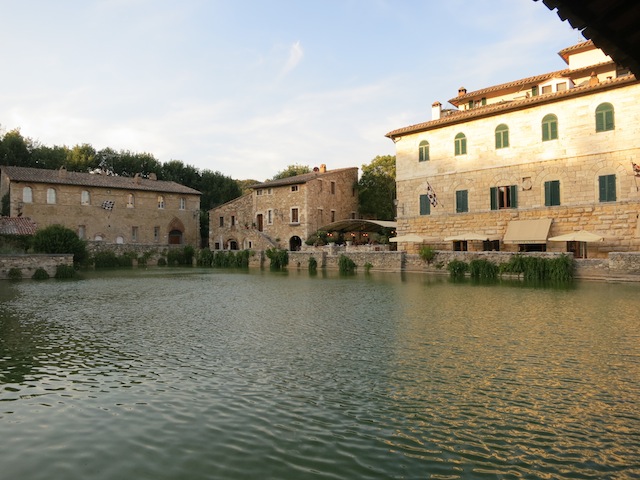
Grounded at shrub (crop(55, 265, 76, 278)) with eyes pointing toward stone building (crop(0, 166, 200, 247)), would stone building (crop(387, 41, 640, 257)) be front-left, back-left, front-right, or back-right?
back-right

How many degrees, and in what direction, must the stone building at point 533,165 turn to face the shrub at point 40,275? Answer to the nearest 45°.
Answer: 0° — it already faces it

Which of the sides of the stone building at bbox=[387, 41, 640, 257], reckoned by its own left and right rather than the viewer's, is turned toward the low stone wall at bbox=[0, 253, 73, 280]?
front

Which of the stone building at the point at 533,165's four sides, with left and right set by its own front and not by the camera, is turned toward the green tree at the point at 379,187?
right

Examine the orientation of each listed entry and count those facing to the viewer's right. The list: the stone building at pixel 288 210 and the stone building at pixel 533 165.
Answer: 0

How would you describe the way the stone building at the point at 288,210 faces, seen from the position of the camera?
facing the viewer and to the left of the viewer

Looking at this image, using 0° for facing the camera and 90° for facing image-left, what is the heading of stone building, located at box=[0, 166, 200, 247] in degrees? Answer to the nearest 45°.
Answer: approximately 315°

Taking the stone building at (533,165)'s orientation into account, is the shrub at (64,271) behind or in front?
in front

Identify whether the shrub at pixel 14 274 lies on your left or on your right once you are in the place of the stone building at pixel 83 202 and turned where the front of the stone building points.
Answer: on your right

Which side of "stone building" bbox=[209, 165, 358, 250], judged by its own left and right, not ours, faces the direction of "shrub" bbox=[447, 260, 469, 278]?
left

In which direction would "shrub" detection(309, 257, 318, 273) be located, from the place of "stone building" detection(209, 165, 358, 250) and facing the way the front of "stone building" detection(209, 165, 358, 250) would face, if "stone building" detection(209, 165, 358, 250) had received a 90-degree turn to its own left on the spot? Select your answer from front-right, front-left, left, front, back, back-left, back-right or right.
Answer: front-right

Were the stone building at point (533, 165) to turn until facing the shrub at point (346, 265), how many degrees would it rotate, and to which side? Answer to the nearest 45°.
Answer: approximately 45° to its right

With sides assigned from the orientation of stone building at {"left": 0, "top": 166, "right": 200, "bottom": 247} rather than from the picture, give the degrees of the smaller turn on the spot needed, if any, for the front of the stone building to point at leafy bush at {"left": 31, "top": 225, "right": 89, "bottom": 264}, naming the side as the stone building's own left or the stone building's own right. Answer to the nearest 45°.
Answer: approximately 45° to the stone building's own right

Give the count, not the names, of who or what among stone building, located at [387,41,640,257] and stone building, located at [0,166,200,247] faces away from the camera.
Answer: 0

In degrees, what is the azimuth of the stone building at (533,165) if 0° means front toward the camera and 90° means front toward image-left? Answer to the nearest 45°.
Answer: approximately 45°
